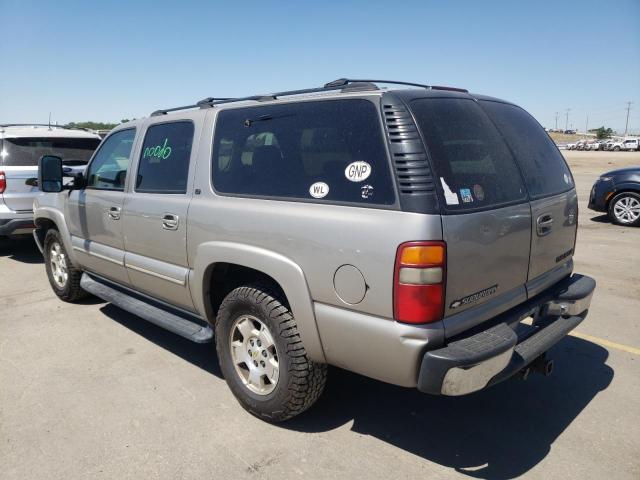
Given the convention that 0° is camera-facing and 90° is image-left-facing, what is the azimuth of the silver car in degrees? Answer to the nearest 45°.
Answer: approximately 135°

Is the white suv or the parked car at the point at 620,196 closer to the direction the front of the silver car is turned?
the white suv

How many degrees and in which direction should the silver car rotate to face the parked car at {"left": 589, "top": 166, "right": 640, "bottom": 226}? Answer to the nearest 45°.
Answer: approximately 90° to its right

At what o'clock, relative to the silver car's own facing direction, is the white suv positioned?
The white suv is roughly at 12 o'clock from the silver car.
